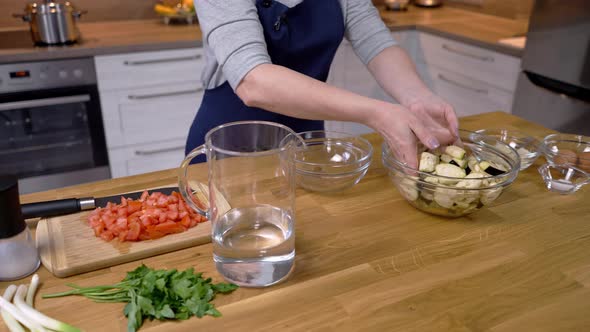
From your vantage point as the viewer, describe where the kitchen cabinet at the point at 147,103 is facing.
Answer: facing the viewer

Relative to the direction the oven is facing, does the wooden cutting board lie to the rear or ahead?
ahead

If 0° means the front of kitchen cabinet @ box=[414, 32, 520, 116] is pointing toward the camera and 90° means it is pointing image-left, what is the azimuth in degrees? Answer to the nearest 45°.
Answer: approximately 45°

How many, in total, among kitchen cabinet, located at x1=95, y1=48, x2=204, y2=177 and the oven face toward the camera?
2

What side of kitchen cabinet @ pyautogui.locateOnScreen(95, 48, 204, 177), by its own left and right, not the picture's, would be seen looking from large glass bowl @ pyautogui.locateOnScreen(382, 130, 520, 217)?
front

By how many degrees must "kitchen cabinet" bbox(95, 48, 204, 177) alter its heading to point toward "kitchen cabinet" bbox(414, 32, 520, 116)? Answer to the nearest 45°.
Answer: approximately 90° to its left

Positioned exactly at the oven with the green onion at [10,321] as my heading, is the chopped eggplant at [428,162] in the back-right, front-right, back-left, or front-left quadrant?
front-left

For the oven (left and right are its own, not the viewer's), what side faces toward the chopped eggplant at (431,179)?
front

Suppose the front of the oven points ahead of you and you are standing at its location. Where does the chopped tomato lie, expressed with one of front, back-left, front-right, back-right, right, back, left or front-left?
front

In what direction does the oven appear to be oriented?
toward the camera

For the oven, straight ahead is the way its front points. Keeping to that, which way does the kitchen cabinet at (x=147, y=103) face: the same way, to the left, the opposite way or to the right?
the same way

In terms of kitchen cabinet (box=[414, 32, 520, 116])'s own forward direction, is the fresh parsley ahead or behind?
ahead

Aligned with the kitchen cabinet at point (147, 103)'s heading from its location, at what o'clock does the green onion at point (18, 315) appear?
The green onion is roughly at 12 o'clock from the kitchen cabinet.

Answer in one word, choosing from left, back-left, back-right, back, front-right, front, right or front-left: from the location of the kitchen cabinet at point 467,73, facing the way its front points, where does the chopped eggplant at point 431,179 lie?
front-left
